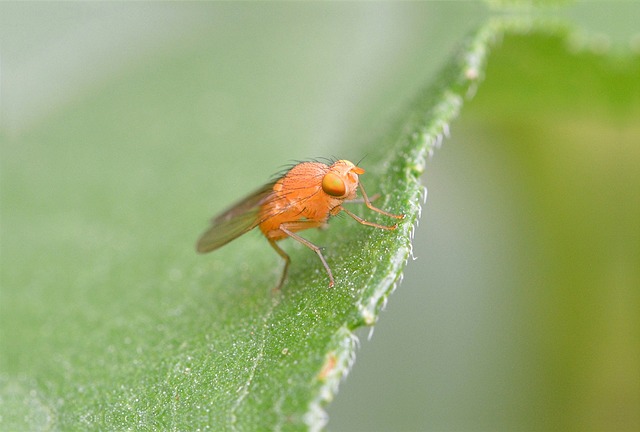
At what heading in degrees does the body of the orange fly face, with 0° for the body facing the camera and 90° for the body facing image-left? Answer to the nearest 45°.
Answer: approximately 270°
